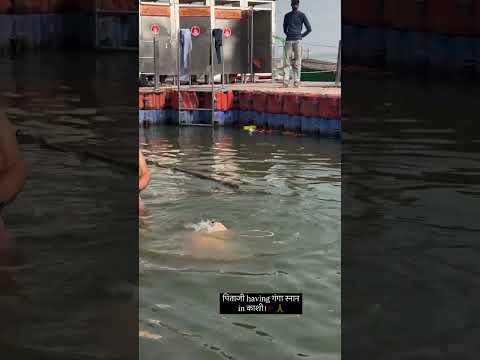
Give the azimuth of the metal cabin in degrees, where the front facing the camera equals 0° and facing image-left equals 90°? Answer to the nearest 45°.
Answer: approximately 0°

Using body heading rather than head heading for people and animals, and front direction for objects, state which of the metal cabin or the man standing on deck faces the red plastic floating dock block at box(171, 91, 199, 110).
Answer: the metal cabin

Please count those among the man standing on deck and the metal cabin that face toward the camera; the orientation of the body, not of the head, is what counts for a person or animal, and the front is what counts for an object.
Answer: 2

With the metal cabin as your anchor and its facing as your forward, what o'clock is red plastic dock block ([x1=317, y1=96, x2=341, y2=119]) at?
The red plastic dock block is roughly at 11 o'clock from the metal cabin.

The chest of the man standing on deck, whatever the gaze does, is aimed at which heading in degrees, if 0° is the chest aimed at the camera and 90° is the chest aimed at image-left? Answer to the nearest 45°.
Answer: approximately 0°

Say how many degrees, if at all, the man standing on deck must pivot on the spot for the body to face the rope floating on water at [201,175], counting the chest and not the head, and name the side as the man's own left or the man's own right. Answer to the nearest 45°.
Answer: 0° — they already face it
